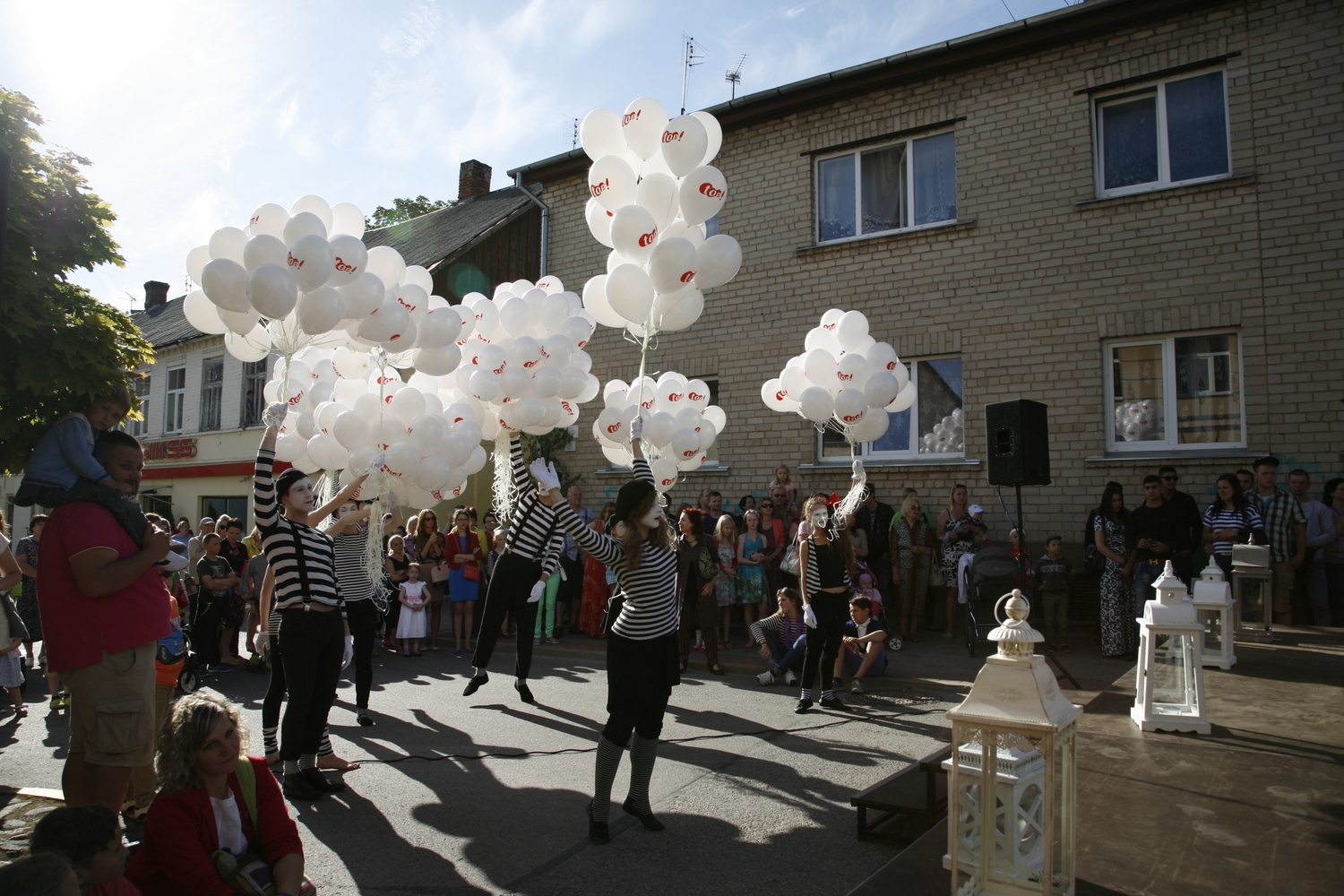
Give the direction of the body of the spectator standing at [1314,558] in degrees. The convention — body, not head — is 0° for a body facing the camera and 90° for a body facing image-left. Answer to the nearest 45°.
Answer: approximately 45°

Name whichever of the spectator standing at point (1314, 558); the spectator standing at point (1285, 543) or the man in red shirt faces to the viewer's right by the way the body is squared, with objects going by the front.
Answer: the man in red shirt

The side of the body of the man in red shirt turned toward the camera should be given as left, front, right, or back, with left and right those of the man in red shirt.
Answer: right

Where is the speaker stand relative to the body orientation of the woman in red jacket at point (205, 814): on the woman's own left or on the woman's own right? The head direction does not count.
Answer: on the woman's own left

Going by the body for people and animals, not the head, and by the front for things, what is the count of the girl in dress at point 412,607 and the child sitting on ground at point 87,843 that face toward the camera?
1

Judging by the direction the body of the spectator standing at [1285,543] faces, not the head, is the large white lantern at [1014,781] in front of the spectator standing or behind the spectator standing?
in front

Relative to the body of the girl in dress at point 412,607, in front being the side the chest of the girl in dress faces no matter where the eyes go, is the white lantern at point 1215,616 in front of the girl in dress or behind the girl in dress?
in front
